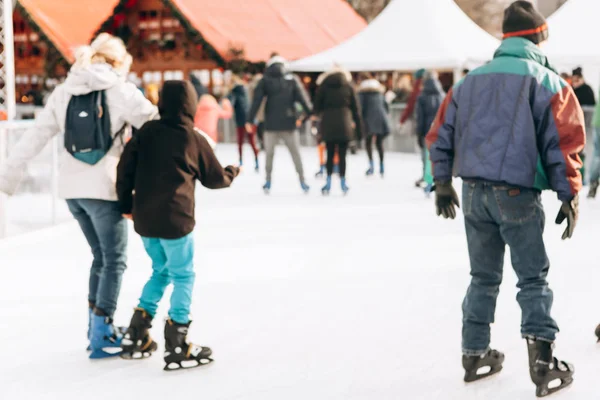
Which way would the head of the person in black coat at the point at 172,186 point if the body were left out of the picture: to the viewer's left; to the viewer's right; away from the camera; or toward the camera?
away from the camera

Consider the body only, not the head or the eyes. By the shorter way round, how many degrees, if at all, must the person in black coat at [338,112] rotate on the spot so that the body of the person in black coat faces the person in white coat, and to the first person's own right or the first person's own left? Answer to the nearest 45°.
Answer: approximately 180°

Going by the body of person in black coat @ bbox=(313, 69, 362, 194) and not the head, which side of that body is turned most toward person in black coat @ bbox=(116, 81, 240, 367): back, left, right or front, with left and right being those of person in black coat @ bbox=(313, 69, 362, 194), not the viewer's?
back

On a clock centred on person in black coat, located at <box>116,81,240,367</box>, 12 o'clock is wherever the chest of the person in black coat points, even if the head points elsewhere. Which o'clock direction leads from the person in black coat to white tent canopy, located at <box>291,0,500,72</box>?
The white tent canopy is roughly at 11 o'clock from the person in black coat.

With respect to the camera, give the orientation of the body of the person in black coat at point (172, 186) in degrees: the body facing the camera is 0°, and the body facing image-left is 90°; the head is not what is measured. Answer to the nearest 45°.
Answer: approximately 225°
